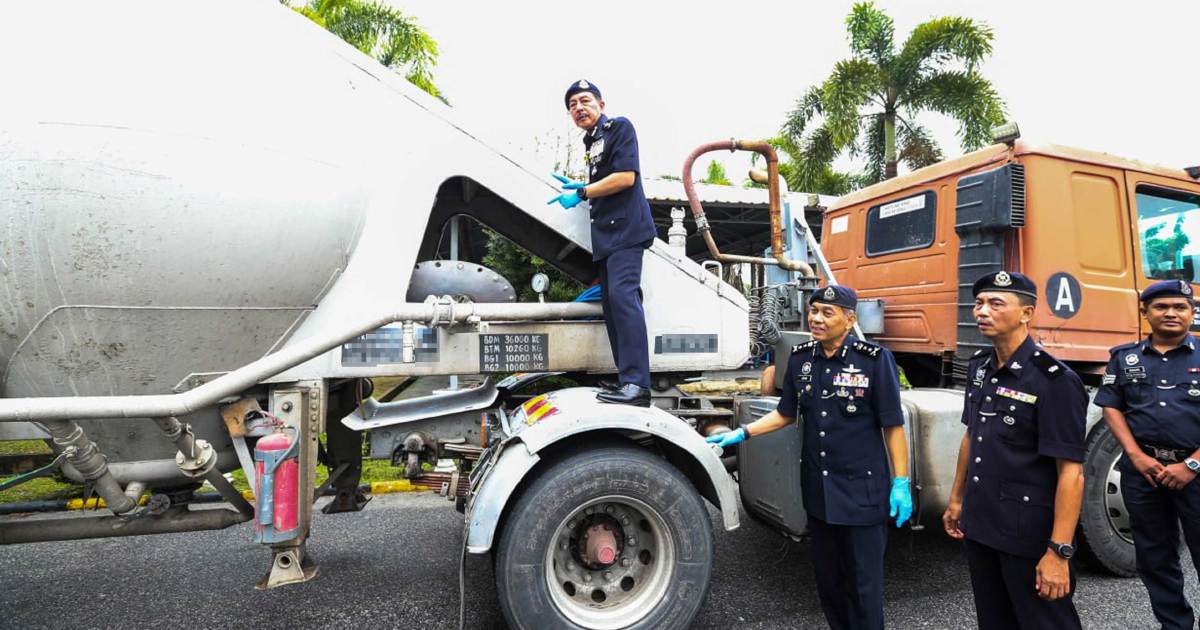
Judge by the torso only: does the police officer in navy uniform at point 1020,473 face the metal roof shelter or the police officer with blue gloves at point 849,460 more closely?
the police officer with blue gloves

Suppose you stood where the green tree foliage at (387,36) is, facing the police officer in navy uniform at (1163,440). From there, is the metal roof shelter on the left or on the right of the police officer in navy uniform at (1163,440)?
left

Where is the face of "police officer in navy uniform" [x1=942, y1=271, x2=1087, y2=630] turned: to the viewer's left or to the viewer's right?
to the viewer's left

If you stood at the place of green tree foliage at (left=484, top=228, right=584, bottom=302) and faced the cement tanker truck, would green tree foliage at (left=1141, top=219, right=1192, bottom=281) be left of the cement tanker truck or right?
left

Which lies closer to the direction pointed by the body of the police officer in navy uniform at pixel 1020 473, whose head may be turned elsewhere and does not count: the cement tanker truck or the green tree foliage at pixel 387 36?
the cement tanker truck

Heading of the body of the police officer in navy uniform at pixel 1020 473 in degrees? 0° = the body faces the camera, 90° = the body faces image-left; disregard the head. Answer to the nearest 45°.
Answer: approximately 45°
